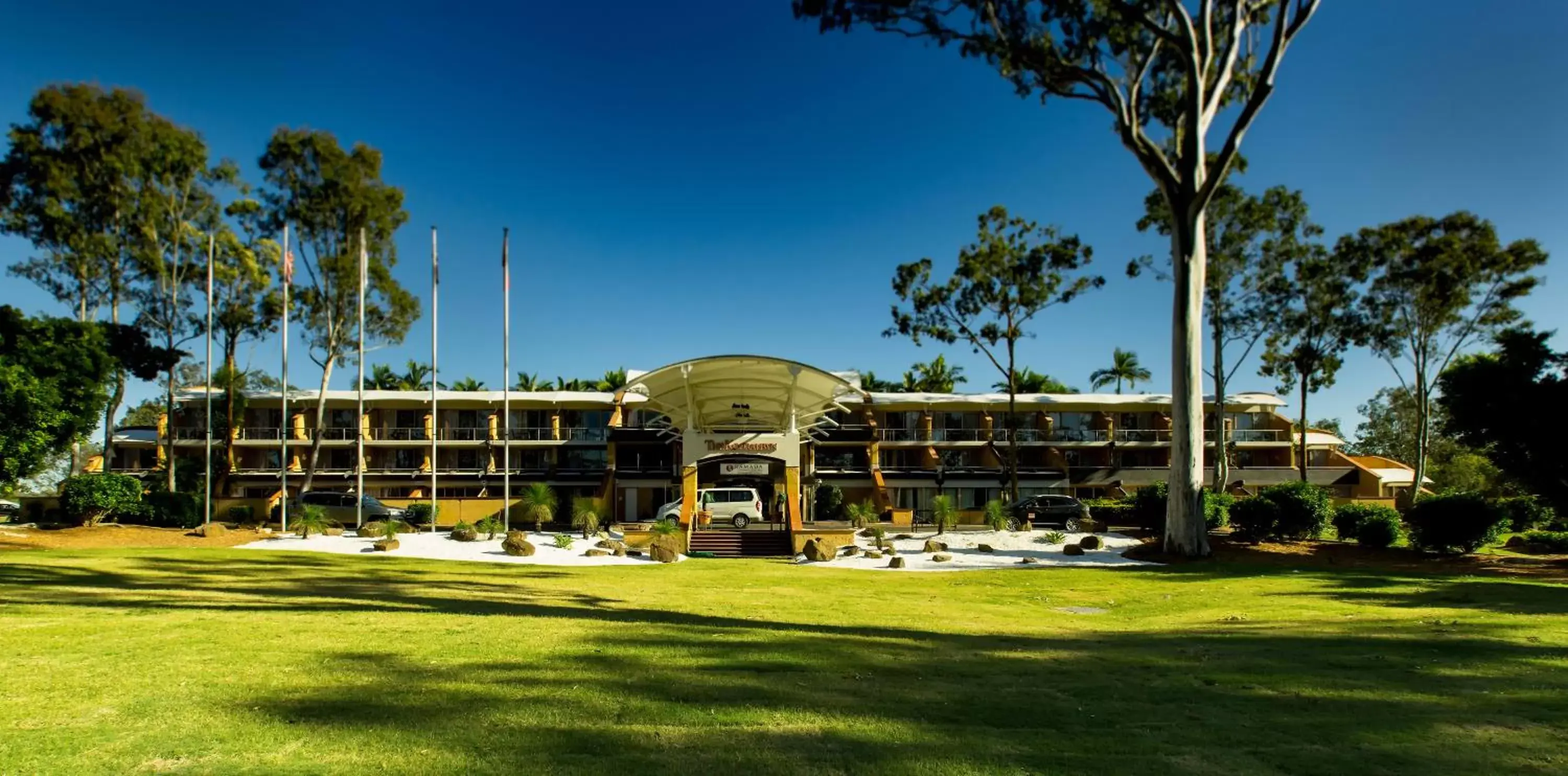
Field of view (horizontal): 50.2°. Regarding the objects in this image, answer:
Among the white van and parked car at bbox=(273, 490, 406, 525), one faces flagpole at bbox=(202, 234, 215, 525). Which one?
the white van

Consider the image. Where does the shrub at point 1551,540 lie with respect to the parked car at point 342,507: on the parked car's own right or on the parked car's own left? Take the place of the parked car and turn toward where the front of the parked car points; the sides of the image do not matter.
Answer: on the parked car's own right

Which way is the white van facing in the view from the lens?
facing to the left of the viewer

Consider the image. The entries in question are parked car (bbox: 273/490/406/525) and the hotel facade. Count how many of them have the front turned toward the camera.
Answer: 1

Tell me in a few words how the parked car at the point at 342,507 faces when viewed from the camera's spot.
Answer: facing to the right of the viewer

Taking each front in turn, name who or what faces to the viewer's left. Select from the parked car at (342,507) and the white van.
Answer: the white van

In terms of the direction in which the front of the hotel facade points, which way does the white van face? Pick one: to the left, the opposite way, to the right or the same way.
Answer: to the right

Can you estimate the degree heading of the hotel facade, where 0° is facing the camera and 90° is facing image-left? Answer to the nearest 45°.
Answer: approximately 0°

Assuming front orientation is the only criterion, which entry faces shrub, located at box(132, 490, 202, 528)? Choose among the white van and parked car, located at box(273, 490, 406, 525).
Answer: the white van

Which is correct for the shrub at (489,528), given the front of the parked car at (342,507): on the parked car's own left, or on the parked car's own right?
on the parked car's own right

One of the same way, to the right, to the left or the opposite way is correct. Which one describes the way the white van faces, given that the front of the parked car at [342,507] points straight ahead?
the opposite way

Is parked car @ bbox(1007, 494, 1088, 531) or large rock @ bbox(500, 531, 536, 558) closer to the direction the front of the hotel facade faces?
the large rock
